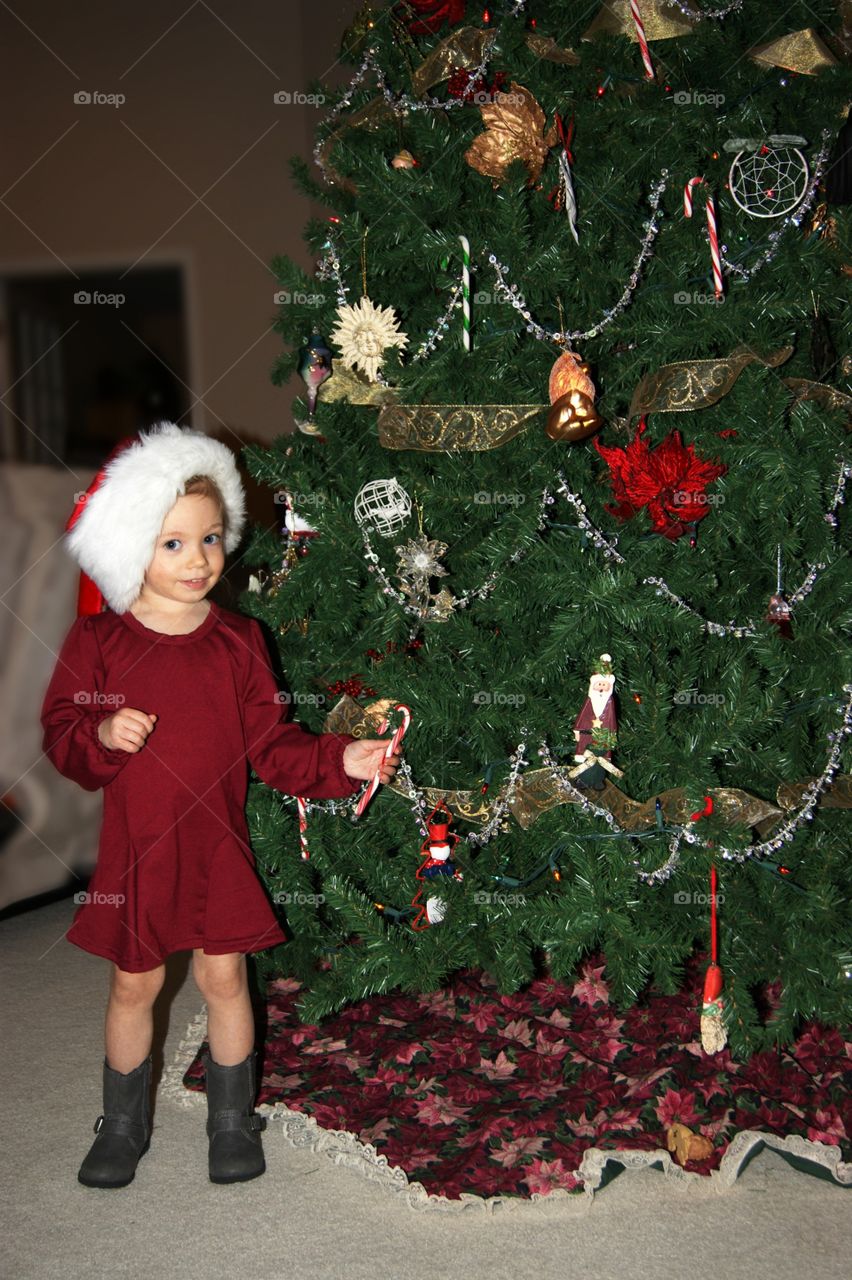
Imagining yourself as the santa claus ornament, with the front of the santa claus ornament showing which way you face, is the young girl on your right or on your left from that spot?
on your right

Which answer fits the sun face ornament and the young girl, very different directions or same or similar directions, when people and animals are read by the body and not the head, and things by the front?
same or similar directions

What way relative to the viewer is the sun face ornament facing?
toward the camera

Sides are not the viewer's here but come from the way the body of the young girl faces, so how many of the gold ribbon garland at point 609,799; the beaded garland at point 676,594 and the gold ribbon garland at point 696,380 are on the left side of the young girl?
3

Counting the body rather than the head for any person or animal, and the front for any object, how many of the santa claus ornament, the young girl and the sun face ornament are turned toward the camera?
3

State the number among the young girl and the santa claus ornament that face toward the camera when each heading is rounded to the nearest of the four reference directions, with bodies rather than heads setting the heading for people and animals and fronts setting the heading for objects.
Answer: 2

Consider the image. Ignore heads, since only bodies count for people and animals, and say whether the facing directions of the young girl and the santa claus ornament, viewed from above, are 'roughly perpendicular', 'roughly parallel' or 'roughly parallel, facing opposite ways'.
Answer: roughly parallel

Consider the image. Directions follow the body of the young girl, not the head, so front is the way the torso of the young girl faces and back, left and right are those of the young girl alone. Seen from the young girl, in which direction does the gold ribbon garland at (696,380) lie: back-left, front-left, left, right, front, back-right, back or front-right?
left

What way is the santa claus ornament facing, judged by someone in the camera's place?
facing the viewer

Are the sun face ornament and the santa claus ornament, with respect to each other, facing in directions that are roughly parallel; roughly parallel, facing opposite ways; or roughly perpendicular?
roughly parallel

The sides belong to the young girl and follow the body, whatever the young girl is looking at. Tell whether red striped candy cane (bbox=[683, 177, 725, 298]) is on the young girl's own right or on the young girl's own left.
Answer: on the young girl's own left
